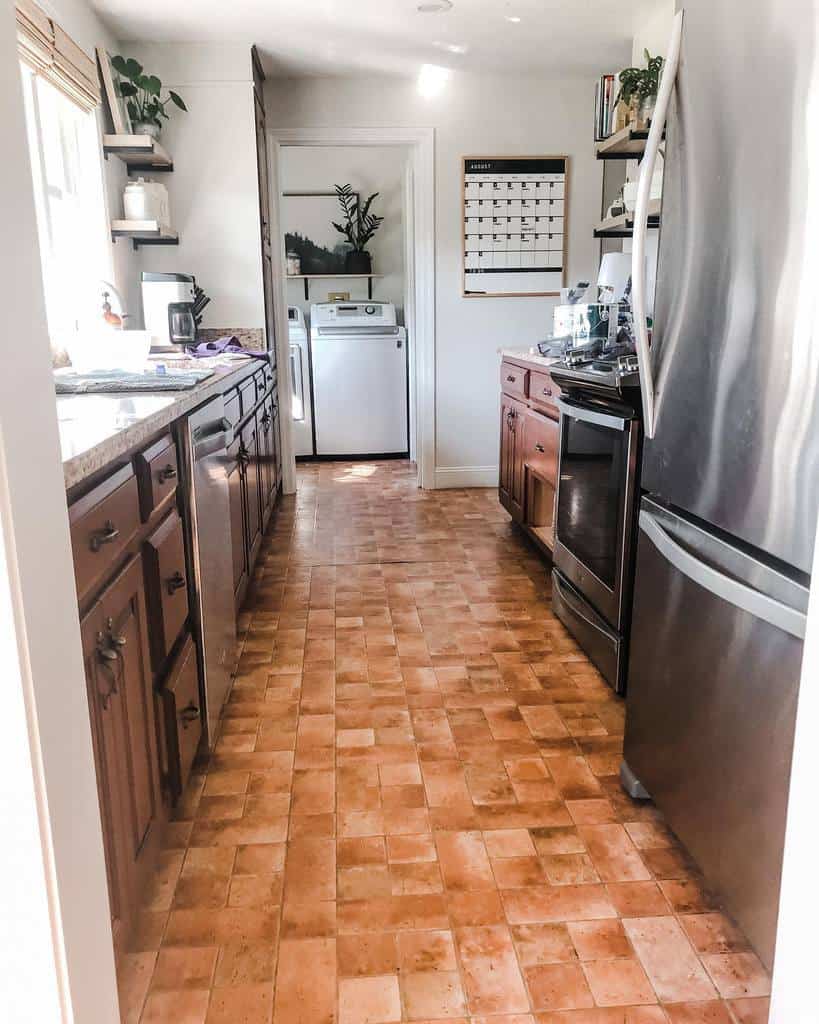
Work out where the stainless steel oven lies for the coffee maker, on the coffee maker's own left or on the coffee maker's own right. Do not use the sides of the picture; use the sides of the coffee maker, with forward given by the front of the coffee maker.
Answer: on the coffee maker's own right

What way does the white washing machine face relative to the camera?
toward the camera

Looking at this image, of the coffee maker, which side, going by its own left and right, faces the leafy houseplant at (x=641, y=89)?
front

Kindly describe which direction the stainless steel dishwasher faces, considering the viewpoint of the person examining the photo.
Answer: facing to the right of the viewer

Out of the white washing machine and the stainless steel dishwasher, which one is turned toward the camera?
the white washing machine

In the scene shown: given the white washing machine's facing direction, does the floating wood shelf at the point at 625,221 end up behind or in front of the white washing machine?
in front

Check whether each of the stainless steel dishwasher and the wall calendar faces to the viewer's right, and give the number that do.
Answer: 1

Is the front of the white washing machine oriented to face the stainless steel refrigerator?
yes

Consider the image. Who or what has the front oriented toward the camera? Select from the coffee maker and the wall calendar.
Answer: the wall calendar

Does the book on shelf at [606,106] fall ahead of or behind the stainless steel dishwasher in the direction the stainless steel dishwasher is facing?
ahead

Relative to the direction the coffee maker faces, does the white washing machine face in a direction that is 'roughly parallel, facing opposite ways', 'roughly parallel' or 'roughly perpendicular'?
roughly perpendicular

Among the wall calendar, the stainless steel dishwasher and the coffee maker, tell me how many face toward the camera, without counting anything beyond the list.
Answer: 1

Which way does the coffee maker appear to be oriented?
to the viewer's right

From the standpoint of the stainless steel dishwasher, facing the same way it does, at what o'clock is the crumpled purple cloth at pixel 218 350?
The crumpled purple cloth is roughly at 9 o'clock from the stainless steel dishwasher.

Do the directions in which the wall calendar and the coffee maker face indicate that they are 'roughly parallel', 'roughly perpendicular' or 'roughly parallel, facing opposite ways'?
roughly perpendicular
